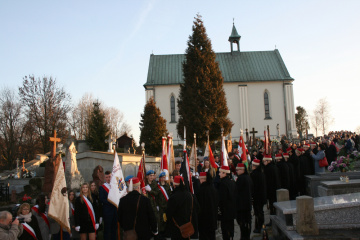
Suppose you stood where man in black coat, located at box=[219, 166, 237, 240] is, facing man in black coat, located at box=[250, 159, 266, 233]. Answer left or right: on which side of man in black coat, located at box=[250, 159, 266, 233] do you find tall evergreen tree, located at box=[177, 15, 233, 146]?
left

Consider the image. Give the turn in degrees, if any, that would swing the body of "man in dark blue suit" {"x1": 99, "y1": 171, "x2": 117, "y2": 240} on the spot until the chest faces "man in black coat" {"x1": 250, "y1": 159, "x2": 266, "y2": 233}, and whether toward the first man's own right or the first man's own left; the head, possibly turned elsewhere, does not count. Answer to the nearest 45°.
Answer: approximately 45° to the first man's own left

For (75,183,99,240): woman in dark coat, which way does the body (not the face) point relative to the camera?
toward the camera

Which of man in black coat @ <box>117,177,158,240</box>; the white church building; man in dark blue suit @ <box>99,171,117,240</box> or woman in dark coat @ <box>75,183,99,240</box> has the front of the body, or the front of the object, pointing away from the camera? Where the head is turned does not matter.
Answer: man in black coat @ <box>117,177,158,240</box>

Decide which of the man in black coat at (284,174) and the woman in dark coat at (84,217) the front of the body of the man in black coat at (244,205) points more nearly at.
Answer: the woman in dark coat

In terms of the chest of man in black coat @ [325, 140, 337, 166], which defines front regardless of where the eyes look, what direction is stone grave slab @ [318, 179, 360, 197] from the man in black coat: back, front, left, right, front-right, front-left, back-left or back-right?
left

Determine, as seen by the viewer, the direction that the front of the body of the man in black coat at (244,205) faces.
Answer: to the viewer's left

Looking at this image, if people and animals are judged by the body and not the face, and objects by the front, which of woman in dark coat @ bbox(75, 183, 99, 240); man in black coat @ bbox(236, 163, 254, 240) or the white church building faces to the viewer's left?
the man in black coat

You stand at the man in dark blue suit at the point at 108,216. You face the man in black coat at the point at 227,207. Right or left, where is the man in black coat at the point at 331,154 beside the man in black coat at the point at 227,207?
left

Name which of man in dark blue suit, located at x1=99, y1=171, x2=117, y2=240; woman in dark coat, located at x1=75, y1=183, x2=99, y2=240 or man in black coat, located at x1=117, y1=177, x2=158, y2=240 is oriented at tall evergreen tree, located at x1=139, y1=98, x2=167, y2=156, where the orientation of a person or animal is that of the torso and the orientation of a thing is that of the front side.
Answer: man in black coat, located at x1=117, y1=177, x2=158, y2=240

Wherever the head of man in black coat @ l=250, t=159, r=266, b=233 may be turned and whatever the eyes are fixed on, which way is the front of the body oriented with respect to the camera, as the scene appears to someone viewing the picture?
to the viewer's left

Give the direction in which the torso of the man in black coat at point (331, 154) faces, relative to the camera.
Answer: to the viewer's left

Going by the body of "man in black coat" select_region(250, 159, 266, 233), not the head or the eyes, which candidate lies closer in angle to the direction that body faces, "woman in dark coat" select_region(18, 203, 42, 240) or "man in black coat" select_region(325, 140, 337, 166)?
the woman in dark coat

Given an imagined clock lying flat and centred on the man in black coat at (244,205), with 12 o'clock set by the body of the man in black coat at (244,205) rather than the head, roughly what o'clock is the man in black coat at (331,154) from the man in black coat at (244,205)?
the man in black coat at (331,154) is roughly at 4 o'clock from the man in black coat at (244,205).

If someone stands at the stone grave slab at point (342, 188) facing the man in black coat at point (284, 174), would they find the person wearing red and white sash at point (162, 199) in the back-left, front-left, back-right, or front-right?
front-left

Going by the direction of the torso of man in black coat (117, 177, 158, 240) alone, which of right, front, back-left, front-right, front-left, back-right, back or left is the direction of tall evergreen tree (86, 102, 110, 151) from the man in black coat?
front
